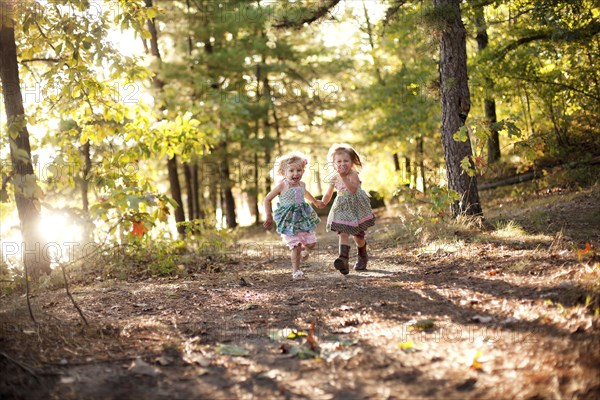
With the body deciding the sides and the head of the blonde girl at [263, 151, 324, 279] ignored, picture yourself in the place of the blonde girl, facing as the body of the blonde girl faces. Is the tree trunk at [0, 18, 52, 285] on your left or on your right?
on your right

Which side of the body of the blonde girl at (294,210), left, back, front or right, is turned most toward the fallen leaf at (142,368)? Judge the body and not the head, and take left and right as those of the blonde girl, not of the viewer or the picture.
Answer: front

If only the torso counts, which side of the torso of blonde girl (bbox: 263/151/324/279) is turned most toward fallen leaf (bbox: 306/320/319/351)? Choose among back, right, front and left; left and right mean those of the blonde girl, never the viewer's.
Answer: front

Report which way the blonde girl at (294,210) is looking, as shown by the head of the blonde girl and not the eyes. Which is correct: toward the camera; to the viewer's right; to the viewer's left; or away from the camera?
toward the camera

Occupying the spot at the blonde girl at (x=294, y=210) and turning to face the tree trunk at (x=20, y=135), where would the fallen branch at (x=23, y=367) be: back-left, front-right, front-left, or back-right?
front-left

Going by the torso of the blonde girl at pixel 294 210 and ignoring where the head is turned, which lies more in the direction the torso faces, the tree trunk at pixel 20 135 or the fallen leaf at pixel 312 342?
the fallen leaf

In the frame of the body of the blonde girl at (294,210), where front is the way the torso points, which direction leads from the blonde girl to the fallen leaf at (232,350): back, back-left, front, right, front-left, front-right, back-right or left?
front

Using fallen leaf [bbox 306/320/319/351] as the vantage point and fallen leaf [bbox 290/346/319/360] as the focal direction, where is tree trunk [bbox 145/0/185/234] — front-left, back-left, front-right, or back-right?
back-right

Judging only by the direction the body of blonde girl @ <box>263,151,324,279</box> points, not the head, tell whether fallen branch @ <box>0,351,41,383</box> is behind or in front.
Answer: in front

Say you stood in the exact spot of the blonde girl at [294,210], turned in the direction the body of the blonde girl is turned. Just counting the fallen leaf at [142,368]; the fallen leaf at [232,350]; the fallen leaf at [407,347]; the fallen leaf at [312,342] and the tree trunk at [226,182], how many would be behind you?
1

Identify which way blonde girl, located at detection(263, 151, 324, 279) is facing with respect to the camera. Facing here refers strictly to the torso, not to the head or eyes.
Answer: toward the camera

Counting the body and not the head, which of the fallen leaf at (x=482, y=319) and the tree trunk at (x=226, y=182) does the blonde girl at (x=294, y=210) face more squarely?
the fallen leaf
